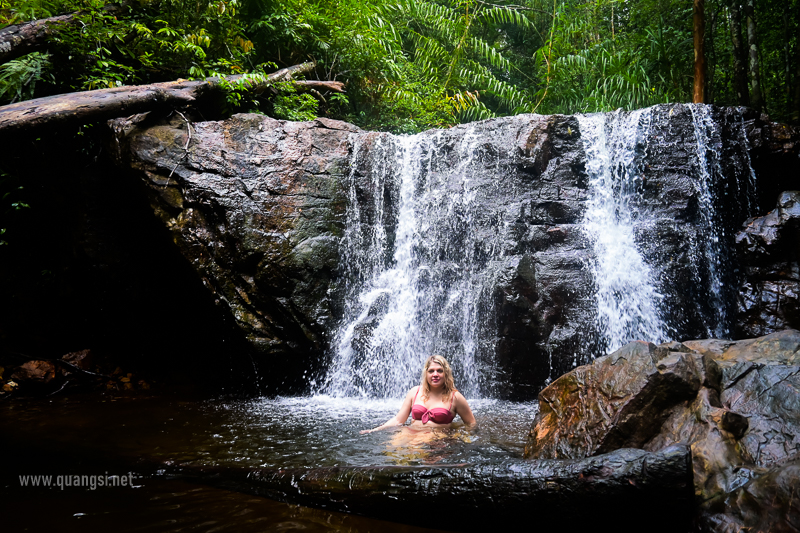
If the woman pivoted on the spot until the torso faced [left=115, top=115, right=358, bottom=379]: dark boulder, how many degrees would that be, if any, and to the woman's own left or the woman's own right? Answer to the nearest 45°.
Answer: approximately 135° to the woman's own right

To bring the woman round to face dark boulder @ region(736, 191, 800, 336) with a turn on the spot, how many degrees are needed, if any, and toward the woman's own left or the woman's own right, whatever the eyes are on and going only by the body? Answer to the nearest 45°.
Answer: approximately 135° to the woman's own left

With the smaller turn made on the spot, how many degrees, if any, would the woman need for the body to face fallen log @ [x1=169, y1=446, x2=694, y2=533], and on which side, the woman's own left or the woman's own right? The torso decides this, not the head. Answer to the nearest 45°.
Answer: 0° — they already face it

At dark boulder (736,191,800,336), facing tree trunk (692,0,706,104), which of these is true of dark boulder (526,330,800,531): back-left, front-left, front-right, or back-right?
back-left

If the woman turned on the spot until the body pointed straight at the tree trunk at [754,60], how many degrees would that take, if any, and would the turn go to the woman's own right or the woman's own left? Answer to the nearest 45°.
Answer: approximately 135° to the woman's own left

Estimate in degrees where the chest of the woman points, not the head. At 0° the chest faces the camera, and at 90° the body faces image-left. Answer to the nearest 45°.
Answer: approximately 0°

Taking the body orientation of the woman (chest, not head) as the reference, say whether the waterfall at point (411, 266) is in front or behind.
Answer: behind

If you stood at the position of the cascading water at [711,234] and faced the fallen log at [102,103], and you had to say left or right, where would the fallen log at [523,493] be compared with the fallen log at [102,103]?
left
